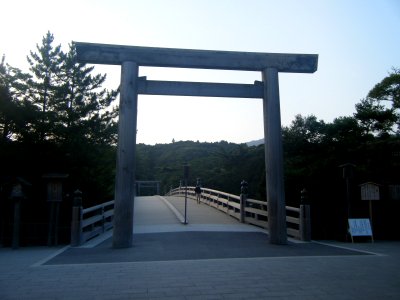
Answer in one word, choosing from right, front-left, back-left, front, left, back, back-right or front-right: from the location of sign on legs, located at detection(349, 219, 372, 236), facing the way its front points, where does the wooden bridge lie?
right

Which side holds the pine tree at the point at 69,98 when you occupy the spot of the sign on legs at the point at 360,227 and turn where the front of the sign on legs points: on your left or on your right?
on your right

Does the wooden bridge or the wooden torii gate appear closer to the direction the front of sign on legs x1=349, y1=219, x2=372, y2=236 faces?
the wooden torii gate

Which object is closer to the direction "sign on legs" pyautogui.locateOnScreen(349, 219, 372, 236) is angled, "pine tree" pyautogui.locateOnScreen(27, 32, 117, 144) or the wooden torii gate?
the wooden torii gate

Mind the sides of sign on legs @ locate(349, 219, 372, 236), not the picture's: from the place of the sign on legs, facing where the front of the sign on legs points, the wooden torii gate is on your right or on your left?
on your right

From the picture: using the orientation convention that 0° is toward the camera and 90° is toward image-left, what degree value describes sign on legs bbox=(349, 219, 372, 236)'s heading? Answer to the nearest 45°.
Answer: approximately 0°
